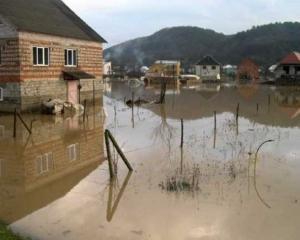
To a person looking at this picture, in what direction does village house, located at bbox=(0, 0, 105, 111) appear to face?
facing the viewer and to the right of the viewer
